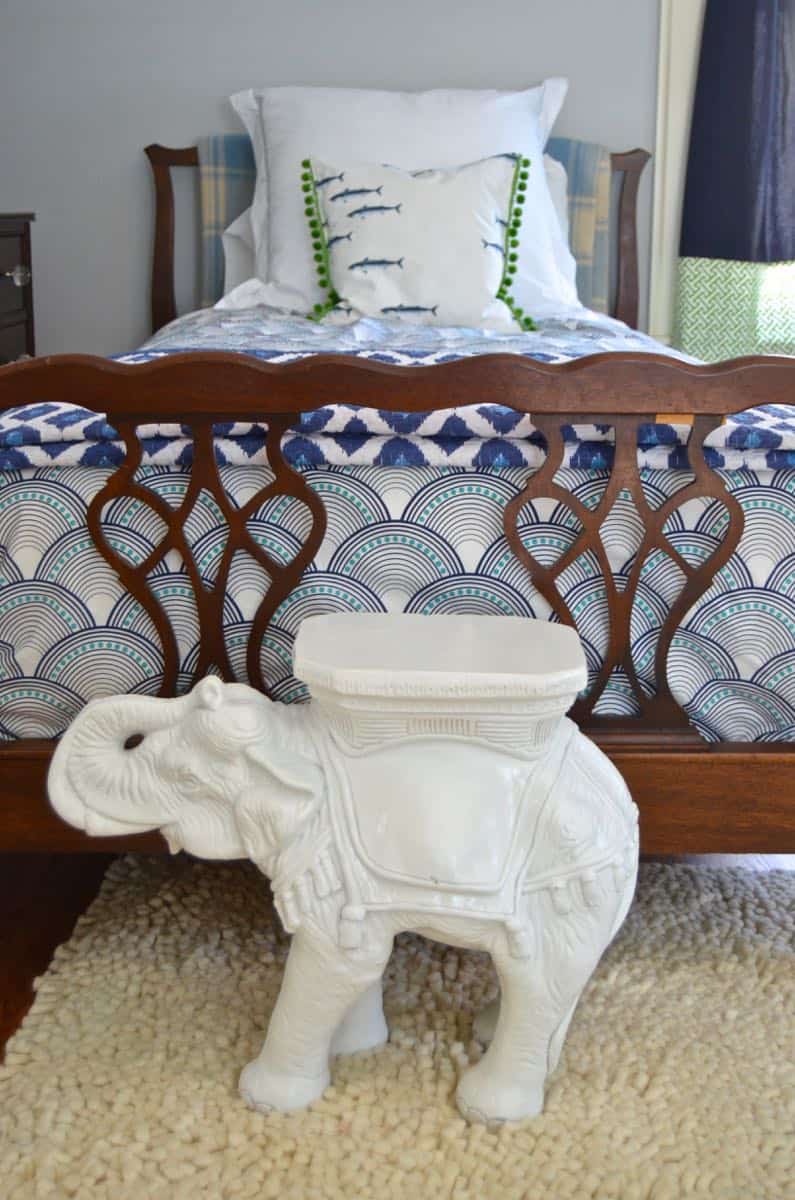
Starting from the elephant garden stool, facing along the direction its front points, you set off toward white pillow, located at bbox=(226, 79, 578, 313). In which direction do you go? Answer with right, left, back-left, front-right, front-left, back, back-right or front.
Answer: right

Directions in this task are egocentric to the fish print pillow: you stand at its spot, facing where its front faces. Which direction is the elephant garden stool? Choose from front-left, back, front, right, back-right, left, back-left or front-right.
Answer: front

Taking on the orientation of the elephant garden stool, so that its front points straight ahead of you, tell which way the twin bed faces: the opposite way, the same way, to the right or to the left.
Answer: to the left

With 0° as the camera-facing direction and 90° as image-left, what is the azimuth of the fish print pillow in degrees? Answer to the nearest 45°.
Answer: approximately 0°

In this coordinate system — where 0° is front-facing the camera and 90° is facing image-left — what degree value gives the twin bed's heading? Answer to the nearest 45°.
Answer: approximately 0°

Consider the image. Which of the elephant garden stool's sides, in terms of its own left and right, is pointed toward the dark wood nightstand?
right

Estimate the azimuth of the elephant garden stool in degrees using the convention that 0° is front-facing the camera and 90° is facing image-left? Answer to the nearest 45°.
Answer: approximately 90°

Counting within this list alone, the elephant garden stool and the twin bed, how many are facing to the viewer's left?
1
